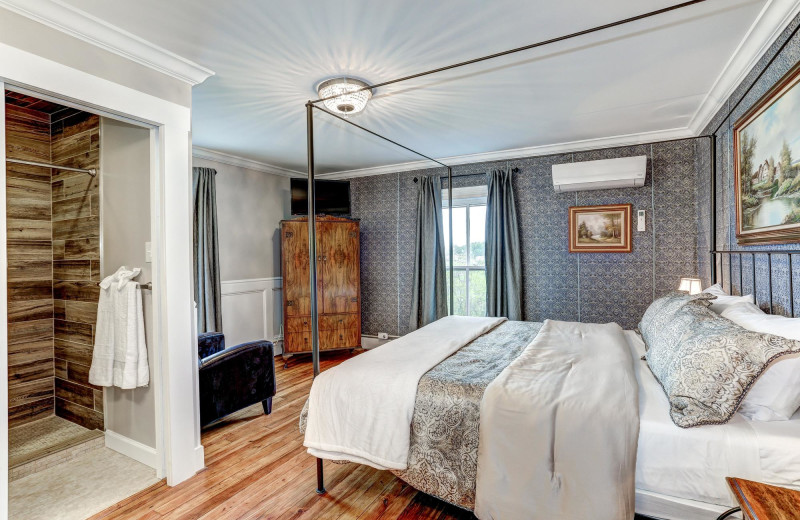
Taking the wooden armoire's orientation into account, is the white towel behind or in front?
in front

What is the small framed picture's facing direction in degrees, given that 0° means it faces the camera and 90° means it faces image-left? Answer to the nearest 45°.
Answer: approximately 0°

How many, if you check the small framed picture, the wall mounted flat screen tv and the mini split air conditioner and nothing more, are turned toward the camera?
3

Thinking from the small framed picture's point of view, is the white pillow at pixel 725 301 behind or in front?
in front

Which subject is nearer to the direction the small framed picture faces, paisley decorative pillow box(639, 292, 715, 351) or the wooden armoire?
the paisley decorative pillow

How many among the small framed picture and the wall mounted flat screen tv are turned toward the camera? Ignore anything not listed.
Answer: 2

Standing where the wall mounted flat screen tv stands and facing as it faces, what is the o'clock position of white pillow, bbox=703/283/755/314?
The white pillow is roughly at 11 o'clock from the wall mounted flat screen tv.

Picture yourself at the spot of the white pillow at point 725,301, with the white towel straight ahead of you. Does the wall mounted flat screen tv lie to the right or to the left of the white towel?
right

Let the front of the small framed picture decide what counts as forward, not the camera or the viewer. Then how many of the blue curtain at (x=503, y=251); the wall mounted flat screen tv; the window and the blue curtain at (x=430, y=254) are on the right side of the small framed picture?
4

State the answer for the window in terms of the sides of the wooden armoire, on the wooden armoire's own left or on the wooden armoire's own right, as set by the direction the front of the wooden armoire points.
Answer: on the wooden armoire's own left

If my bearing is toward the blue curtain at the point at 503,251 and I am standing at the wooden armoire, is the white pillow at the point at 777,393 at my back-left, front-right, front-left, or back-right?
front-right

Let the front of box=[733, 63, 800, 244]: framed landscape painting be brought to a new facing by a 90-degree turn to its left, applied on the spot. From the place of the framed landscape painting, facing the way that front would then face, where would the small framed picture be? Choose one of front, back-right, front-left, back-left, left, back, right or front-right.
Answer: back

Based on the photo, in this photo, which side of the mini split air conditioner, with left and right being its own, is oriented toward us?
front

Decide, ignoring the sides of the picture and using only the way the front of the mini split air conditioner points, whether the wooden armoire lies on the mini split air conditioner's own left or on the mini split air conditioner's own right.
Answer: on the mini split air conditioner's own right

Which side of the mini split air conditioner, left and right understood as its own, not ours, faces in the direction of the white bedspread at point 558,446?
front

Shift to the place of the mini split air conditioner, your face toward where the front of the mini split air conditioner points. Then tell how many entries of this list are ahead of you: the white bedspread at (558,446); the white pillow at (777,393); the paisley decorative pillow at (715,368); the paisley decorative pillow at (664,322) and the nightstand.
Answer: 5

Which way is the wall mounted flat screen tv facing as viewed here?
toward the camera

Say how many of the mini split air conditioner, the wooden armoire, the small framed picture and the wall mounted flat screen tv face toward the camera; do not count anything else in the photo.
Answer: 4

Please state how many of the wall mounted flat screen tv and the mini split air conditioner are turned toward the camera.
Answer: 2

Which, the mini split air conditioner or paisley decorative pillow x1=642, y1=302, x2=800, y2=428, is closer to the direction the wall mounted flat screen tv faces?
the paisley decorative pillow
